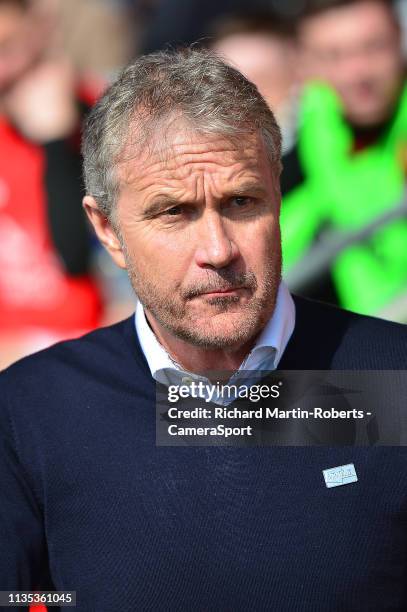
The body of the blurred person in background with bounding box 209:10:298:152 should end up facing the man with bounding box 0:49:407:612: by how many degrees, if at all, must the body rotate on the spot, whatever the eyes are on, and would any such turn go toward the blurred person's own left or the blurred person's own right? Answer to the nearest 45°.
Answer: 0° — they already face them

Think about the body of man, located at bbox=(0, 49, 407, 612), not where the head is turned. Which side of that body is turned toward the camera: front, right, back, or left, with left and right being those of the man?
front

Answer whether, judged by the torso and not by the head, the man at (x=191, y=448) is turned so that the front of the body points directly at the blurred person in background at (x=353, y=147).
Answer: no

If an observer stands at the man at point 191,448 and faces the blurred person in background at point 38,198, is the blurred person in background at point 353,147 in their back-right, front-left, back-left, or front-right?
front-right

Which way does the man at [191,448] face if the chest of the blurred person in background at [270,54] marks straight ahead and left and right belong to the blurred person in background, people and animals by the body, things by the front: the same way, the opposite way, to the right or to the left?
the same way

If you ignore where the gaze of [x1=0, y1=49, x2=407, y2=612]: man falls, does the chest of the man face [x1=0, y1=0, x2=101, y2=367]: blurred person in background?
no

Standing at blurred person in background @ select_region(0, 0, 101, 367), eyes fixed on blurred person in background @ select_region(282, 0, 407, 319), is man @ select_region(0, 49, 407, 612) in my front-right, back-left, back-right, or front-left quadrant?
front-right

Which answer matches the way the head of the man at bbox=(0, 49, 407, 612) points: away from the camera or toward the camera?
toward the camera

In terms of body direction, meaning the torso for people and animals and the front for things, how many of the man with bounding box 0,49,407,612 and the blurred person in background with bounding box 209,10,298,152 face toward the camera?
2

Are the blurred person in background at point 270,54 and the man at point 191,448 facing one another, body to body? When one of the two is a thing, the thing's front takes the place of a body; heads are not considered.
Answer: no

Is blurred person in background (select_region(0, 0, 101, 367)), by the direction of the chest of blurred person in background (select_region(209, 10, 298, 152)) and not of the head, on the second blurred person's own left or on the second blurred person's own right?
on the second blurred person's own right

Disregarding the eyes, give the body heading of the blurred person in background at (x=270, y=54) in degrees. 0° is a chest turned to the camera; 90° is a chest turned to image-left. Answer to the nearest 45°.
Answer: approximately 0°

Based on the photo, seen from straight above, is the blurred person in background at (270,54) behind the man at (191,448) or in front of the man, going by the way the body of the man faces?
behind

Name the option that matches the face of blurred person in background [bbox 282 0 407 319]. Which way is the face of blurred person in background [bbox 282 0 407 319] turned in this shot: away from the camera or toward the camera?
toward the camera

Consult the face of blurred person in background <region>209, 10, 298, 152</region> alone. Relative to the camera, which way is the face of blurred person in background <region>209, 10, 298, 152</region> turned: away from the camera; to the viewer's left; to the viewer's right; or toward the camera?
toward the camera
